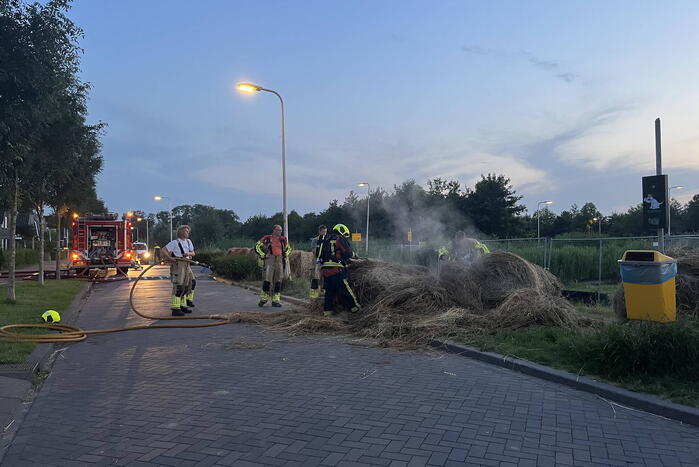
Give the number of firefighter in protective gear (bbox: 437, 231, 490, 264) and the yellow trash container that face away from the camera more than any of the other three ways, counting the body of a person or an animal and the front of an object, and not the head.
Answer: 0

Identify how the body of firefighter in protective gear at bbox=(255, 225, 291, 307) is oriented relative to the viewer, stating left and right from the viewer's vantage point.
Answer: facing the viewer

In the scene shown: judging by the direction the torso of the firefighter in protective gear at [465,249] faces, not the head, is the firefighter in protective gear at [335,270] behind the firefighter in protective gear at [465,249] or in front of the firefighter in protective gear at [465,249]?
in front

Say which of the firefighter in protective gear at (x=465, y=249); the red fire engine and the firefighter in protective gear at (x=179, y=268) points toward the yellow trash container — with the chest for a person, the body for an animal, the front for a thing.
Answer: the firefighter in protective gear at (x=179, y=268)

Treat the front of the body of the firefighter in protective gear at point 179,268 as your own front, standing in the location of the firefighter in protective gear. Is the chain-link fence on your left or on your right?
on your left

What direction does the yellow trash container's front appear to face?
toward the camera

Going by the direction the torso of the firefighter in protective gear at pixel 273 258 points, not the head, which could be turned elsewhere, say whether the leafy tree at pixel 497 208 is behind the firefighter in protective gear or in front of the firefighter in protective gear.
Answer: behind

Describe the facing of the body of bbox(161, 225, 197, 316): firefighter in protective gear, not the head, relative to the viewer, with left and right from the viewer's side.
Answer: facing the viewer and to the right of the viewer
